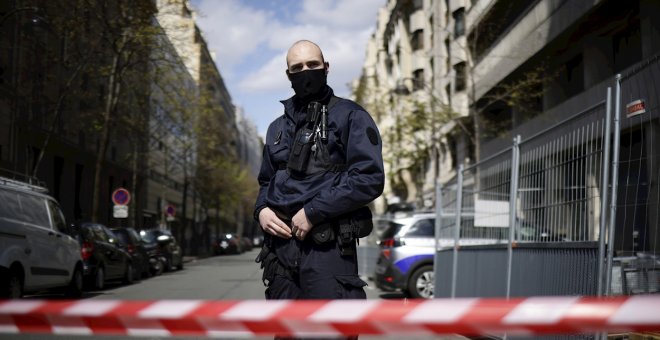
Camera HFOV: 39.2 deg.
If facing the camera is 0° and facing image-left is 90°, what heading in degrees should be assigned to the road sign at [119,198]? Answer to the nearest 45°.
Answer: approximately 0°

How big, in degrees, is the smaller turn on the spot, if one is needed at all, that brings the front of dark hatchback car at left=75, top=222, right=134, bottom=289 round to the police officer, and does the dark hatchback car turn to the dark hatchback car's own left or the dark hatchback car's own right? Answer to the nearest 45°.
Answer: approximately 135° to the dark hatchback car's own right

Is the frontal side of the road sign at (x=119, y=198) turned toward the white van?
yes

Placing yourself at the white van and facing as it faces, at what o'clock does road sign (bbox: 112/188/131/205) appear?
The road sign is roughly at 11 o'clock from the white van.

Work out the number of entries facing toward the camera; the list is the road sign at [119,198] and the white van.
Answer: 1
